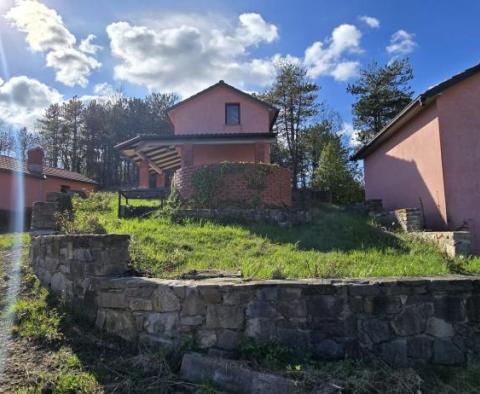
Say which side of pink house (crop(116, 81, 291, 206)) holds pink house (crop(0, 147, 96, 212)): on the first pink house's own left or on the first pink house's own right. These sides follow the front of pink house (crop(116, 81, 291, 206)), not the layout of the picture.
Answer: on the first pink house's own right

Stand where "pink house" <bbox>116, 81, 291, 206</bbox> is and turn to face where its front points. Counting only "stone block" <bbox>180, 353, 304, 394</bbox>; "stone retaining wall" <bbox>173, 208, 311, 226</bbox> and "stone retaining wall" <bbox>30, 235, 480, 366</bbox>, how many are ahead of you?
3

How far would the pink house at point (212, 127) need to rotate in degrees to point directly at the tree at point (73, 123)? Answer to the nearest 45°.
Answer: approximately 135° to its right

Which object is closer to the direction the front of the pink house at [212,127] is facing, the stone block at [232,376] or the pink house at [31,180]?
the stone block

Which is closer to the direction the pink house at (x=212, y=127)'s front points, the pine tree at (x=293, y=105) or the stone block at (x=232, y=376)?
the stone block

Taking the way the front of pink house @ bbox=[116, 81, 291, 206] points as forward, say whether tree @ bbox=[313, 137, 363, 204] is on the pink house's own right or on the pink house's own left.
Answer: on the pink house's own left

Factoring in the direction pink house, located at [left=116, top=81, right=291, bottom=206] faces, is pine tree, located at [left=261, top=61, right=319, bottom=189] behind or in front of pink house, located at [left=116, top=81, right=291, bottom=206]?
behind

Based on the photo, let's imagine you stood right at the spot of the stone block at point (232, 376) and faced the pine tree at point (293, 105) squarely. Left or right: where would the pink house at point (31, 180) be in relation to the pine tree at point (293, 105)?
left

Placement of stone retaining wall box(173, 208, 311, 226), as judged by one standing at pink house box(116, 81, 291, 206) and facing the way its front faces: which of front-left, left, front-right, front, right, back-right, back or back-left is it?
front

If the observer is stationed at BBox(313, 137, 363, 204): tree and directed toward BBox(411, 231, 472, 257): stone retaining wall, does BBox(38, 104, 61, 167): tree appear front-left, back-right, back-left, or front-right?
back-right

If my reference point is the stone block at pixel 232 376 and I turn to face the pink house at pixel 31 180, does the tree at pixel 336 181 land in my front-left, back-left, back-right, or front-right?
front-right

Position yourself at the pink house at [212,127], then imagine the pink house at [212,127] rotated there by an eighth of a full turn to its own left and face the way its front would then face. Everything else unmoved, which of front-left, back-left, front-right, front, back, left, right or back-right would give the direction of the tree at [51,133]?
back

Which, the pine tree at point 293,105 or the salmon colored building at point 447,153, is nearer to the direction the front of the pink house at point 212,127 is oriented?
the salmon colored building

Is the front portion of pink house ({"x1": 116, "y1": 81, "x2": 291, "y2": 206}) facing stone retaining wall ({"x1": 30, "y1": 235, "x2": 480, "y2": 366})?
yes

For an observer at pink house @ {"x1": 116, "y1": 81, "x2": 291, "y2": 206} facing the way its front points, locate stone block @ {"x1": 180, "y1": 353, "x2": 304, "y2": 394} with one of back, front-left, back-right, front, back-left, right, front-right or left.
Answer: front

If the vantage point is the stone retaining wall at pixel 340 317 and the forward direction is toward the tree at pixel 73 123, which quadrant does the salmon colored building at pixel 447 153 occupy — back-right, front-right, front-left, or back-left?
front-right

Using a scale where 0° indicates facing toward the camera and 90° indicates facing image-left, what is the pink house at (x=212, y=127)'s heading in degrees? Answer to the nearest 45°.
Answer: approximately 0°
